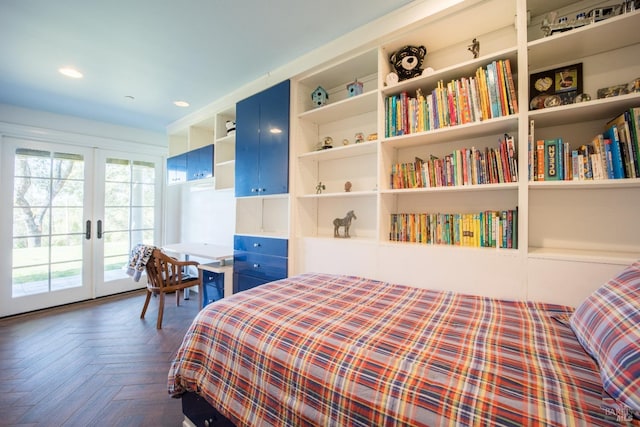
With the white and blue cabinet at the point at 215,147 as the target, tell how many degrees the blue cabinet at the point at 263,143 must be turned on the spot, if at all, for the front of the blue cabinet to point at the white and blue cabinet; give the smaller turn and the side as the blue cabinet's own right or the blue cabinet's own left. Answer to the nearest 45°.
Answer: approximately 90° to the blue cabinet's own right

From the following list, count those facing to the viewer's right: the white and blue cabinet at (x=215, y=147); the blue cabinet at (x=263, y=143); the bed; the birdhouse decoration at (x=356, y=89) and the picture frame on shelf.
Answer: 0

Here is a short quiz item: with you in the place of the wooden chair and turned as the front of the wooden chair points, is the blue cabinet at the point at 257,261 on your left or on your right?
on your right

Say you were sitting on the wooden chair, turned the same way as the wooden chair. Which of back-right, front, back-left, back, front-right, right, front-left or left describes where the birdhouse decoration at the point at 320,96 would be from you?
right

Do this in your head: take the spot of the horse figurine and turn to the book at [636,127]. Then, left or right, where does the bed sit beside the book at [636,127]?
right

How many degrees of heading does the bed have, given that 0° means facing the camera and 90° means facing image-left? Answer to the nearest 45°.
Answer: approximately 135°

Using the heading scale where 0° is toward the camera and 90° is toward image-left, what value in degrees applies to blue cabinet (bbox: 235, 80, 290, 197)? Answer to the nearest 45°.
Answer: approximately 45°
